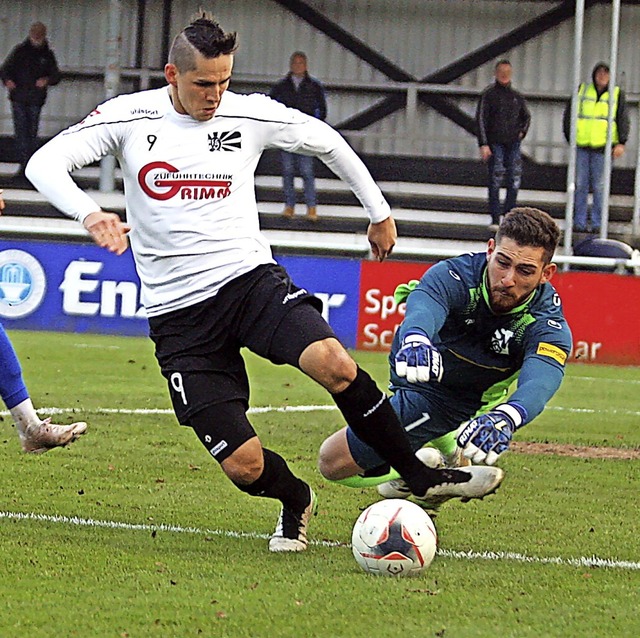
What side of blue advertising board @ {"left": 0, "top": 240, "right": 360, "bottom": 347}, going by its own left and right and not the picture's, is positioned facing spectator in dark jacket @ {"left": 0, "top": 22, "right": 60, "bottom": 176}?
back

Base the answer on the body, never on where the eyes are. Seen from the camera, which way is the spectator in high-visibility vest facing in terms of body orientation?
toward the camera

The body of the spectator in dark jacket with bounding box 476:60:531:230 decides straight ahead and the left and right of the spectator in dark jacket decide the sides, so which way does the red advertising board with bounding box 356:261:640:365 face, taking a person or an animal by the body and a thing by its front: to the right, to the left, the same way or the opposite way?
the same way

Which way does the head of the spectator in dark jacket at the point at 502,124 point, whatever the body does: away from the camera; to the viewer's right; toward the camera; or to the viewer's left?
toward the camera

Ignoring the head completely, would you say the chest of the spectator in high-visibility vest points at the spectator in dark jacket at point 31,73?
no

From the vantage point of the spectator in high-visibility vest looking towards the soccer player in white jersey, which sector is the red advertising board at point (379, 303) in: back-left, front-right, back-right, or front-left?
front-right

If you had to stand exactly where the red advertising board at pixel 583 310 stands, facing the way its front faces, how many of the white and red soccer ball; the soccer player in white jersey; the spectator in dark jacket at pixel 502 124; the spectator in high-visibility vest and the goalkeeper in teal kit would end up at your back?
2

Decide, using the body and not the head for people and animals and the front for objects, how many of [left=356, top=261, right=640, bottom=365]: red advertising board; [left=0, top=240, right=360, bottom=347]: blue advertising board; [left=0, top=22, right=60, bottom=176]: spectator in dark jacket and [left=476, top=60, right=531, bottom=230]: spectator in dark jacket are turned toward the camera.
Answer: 4

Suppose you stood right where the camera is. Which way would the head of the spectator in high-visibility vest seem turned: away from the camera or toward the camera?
toward the camera

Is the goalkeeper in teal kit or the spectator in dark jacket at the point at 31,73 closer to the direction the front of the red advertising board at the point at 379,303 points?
the goalkeeper in teal kit

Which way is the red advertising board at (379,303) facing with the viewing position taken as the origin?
facing the viewer

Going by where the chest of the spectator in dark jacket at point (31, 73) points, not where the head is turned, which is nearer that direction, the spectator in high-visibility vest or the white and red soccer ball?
the white and red soccer ball

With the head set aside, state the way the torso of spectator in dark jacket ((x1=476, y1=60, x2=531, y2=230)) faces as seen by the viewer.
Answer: toward the camera

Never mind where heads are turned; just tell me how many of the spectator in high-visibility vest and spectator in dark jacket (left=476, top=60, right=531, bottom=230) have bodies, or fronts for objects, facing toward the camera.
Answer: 2

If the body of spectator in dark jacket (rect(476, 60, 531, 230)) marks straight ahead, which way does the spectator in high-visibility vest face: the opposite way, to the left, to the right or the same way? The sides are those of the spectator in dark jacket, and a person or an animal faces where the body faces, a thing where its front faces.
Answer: the same way

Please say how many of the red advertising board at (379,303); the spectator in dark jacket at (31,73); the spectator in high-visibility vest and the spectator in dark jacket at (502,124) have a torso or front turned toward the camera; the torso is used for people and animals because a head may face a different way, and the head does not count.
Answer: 4

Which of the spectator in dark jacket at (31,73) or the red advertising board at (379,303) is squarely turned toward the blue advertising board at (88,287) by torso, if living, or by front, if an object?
the spectator in dark jacket
